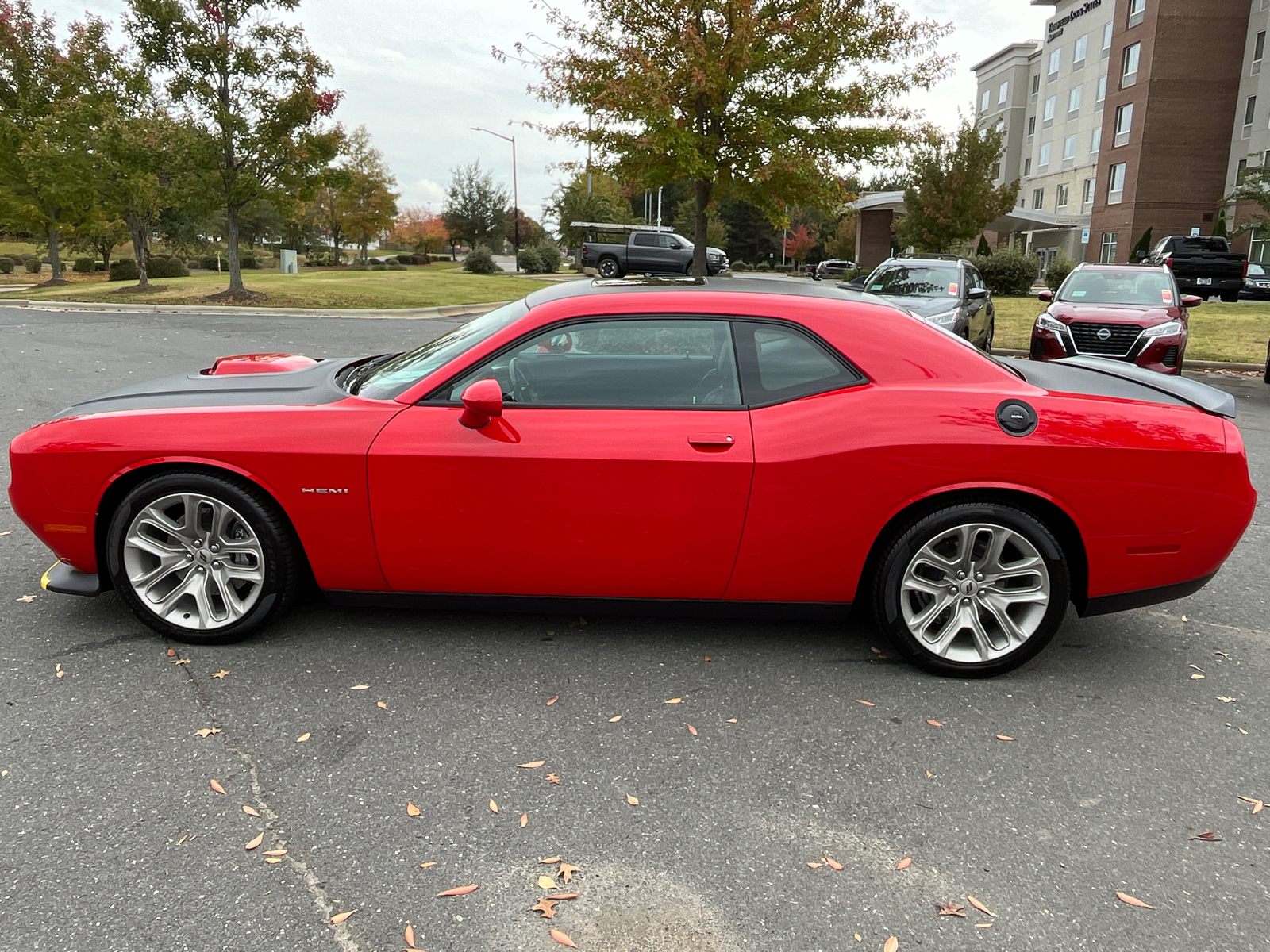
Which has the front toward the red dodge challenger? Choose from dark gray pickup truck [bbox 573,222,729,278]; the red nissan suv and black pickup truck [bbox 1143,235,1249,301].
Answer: the red nissan suv

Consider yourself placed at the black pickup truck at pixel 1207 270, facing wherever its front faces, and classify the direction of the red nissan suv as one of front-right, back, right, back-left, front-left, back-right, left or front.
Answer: back

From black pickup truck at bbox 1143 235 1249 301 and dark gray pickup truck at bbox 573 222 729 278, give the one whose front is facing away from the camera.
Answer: black pickup truck at bbox 1143 235 1249 301

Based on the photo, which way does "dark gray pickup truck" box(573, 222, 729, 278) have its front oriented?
to the viewer's right

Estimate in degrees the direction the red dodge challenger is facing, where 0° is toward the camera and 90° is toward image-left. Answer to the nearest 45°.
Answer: approximately 90°

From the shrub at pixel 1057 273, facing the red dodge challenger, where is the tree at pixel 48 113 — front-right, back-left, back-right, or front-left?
front-right

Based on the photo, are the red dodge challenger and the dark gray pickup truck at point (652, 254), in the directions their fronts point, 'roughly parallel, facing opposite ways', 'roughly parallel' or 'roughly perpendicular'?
roughly parallel, facing opposite ways

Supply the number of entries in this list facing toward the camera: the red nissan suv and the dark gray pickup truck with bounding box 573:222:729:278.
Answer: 1

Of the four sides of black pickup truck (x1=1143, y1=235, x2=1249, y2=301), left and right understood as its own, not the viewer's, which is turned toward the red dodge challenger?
back

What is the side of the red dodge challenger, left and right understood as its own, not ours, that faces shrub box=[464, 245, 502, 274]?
right

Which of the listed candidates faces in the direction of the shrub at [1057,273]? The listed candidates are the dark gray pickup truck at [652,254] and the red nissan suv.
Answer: the dark gray pickup truck

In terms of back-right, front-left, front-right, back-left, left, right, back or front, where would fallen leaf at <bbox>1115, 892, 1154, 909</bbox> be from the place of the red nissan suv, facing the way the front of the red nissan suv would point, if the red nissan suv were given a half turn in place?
back

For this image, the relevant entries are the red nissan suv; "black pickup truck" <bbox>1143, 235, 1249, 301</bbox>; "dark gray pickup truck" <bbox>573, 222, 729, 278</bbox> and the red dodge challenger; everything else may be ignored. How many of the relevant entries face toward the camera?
1

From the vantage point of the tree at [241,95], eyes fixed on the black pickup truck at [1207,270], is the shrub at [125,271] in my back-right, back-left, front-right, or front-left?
back-left

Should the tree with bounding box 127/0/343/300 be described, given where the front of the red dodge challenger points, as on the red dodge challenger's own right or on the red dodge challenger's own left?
on the red dodge challenger's own right

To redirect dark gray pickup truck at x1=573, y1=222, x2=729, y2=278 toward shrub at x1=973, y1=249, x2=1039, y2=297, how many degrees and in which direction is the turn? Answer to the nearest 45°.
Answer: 0° — it already faces it

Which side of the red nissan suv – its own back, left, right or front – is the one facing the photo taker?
front

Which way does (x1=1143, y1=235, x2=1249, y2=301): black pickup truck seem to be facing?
away from the camera
